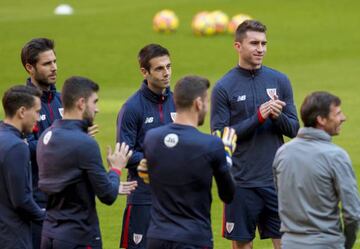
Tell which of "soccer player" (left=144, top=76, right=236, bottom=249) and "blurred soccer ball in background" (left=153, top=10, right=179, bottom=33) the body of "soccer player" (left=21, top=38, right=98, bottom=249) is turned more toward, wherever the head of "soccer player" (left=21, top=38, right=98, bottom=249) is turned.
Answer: the soccer player

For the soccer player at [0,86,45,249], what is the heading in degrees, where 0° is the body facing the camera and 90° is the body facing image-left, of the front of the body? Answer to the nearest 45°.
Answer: approximately 225°

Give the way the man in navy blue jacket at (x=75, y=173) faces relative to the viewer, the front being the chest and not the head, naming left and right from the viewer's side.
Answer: facing away from the viewer and to the right of the viewer

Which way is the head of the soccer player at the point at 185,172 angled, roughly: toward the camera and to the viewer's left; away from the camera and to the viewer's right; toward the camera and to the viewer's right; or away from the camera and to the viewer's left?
away from the camera and to the viewer's right

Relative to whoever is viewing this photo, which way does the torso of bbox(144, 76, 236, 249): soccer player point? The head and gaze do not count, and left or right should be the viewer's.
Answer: facing away from the viewer and to the right of the viewer

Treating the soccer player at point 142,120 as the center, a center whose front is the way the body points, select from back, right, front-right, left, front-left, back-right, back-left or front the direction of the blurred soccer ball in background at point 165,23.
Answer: back-left

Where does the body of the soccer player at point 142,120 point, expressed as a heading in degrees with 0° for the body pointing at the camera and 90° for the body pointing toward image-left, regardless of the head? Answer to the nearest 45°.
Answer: approximately 315°

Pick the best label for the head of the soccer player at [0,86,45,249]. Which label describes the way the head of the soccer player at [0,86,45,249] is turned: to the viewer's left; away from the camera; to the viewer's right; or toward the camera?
to the viewer's right
